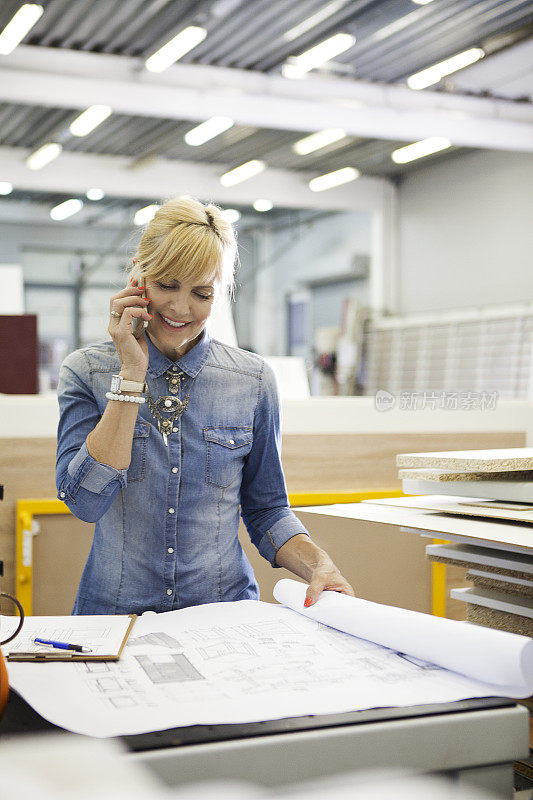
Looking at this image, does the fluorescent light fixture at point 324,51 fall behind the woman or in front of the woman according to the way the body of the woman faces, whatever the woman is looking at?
behind

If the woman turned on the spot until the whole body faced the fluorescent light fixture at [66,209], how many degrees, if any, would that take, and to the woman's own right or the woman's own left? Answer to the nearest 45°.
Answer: approximately 180°

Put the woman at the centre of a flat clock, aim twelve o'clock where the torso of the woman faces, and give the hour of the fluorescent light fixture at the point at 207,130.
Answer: The fluorescent light fixture is roughly at 6 o'clock from the woman.

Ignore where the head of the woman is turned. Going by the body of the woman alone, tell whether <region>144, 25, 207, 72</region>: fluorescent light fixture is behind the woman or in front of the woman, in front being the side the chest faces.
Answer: behind

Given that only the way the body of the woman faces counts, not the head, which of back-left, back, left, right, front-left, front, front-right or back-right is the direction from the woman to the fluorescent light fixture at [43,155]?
back

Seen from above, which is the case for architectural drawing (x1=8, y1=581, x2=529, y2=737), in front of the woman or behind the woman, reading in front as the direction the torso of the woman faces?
in front

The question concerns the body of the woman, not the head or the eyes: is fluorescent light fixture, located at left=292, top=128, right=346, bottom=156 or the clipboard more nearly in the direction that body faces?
the clipboard

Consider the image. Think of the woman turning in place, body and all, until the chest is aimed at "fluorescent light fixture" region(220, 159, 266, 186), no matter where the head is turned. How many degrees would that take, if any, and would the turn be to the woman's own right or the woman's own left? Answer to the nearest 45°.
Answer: approximately 180°

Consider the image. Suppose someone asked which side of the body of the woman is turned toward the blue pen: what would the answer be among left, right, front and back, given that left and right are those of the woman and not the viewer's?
front

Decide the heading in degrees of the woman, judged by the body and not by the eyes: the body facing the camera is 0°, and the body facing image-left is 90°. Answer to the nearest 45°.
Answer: approximately 0°

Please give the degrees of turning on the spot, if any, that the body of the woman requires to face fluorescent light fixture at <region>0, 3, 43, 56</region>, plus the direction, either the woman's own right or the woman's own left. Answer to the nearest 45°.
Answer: approximately 180°

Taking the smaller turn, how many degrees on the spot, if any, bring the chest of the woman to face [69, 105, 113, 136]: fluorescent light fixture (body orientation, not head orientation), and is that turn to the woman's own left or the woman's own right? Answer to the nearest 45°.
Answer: approximately 180°
